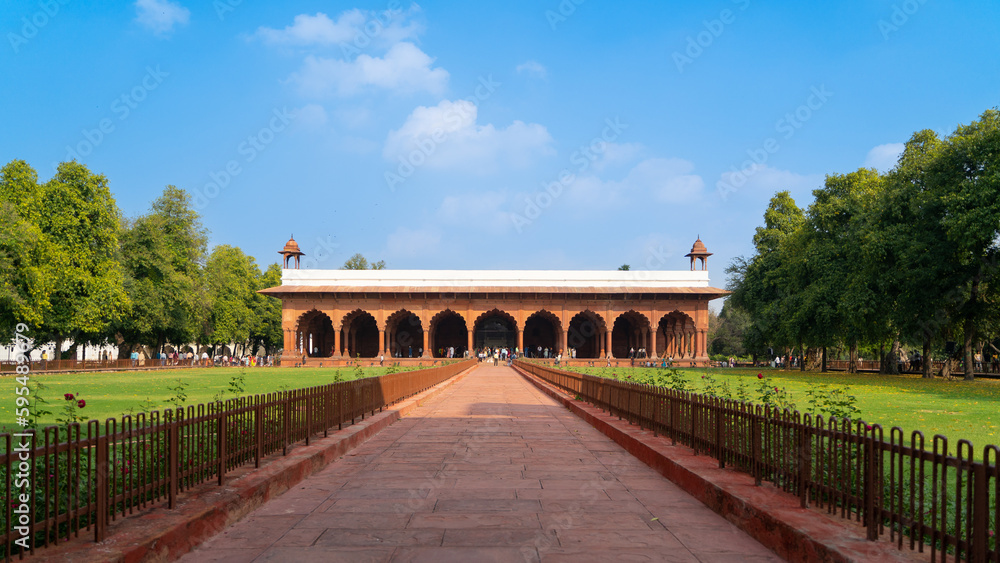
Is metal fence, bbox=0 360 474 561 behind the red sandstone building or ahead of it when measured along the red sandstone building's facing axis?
ahead

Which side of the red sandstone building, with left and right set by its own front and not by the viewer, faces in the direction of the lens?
front

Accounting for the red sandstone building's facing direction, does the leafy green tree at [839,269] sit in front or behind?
in front

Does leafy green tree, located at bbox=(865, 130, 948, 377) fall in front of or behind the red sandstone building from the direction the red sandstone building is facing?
in front

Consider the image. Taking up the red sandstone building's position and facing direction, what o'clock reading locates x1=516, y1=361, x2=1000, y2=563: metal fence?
The metal fence is roughly at 12 o'clock from the red sandstone building.

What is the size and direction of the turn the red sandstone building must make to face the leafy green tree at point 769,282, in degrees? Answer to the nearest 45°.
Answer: approximately 45° to its left
